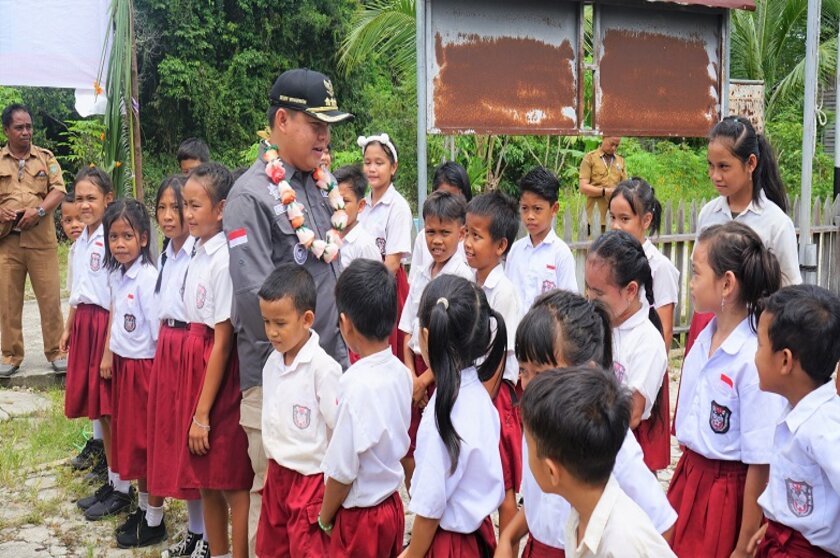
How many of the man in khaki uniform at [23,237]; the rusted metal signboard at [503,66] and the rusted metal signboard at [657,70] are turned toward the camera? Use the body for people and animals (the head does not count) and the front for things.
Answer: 3

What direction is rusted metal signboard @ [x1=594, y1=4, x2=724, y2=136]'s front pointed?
toward the camera

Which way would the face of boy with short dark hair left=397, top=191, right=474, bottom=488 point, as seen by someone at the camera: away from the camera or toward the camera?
toward the camera

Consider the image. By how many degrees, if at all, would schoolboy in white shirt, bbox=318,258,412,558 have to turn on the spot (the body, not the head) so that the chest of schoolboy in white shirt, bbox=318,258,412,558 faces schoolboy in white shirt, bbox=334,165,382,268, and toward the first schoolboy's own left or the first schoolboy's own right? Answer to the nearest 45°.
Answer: approximately 45° to the first schoolboy's own right

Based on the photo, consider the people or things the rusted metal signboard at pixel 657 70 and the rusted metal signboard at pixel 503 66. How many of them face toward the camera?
2

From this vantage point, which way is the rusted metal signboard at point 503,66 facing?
toward the camera

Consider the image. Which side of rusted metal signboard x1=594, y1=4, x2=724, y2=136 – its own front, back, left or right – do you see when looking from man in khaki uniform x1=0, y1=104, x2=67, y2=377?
right

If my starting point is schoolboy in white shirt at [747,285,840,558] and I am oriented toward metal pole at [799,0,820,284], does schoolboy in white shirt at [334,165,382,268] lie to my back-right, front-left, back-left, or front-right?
front-left

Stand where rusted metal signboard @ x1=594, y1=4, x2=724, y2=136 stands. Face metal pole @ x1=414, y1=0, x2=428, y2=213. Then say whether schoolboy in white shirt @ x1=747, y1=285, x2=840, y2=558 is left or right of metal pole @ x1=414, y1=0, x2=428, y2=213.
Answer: left

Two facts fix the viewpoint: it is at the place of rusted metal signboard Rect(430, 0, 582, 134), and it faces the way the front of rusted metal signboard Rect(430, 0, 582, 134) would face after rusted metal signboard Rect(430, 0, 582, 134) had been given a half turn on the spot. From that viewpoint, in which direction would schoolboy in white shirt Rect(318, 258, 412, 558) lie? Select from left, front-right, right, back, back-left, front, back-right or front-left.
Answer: back

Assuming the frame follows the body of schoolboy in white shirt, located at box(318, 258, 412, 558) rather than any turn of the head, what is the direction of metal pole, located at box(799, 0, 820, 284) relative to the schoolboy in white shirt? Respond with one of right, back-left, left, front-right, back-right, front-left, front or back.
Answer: right

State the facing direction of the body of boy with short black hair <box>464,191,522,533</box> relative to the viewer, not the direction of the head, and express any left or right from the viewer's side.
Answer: facing the viewer and to the left of the viewer

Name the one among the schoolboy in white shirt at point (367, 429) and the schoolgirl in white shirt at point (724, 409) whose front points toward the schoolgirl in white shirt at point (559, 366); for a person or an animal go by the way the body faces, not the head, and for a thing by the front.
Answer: the schoolgirl in white shirt at point (724, 409)

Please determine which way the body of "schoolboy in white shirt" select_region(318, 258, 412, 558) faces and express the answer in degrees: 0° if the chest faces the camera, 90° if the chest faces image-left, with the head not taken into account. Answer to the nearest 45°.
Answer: approximately 135°

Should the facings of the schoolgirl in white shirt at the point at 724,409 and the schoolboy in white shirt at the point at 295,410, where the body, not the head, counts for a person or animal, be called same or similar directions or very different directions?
same or similar directions

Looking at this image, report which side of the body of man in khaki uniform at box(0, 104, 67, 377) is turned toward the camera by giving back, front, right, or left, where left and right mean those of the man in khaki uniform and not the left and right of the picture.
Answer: front

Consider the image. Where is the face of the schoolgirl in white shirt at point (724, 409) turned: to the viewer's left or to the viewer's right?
to the viewer's left

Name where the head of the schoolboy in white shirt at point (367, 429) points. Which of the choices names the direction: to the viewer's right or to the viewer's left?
to the viewer's left

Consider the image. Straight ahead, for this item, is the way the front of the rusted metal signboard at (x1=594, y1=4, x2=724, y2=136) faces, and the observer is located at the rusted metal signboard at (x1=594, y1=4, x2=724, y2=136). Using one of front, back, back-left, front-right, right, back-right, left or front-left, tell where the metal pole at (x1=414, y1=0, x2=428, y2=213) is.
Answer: front-right
